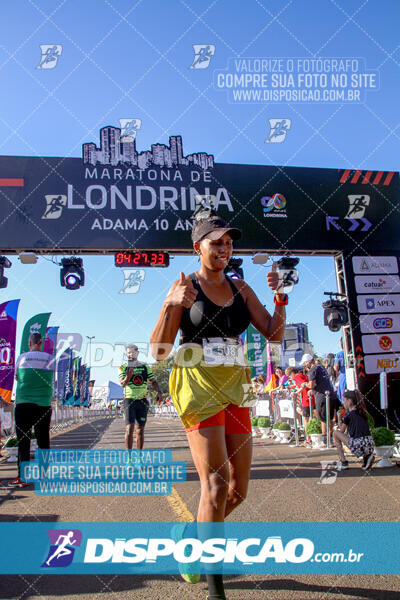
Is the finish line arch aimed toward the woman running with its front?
yes

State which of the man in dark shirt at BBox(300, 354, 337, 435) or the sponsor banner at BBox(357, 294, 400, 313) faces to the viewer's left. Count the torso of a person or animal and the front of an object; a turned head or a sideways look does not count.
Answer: the man in dark shirt

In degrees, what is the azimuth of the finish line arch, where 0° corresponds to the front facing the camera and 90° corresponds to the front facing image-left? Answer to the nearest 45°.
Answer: approximately 0°

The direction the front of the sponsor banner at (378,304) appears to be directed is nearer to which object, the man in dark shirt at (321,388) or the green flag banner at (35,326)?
the man in dark shirt

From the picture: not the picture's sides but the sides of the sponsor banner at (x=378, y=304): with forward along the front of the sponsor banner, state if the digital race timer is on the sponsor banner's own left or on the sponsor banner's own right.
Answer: on the sponsor banner's own right

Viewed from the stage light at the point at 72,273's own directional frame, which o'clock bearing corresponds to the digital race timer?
The digital race timer is roughly at 10 o'clock from the stage light.

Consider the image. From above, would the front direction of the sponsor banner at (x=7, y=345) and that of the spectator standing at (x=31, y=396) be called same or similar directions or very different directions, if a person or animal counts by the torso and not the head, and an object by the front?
very different directions
